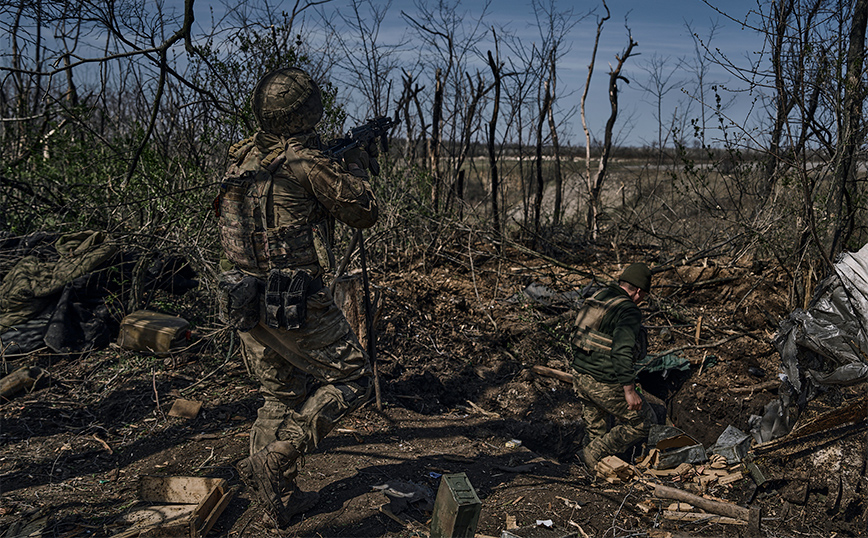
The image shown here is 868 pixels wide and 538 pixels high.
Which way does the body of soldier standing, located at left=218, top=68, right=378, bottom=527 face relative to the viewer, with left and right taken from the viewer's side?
facing away from the viewer and to the right of the viewer

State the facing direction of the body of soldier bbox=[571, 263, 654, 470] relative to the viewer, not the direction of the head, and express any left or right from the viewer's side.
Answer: facing away from the viewer and to the right of the viewer

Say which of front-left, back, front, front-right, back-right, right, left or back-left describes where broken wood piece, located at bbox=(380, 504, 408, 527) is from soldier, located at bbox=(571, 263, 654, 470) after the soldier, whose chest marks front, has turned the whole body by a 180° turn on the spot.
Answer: front

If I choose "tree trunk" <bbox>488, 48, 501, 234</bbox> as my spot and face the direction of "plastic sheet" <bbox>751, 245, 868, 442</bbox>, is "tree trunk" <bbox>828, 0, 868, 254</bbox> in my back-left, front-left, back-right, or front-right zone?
front-left

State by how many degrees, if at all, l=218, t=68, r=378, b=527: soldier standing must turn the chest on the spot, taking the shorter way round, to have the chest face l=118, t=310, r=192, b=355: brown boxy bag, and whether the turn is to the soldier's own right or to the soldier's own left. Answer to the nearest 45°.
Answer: approximately 90° to the soldier's own left

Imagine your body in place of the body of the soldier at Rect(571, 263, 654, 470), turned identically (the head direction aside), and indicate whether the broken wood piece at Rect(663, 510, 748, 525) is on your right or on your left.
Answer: on your right

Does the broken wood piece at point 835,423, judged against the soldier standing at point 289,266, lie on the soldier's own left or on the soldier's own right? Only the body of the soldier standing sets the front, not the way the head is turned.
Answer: on the soldier's own right

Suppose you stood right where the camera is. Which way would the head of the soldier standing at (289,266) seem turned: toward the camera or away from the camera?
away from the camera

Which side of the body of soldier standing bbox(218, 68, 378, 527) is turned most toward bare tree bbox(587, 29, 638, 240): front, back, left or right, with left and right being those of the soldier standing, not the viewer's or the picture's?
front

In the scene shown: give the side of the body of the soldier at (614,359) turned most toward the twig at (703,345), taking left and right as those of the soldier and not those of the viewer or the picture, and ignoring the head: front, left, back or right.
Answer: front

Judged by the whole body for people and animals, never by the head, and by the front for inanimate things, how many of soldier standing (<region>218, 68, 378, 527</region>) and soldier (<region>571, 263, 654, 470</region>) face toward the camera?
0

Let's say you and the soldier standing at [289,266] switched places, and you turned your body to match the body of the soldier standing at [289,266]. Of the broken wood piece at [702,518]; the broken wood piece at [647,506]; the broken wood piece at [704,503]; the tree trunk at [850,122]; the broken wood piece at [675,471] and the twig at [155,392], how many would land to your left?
1

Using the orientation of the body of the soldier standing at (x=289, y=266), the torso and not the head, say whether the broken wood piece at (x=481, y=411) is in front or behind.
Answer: in front
